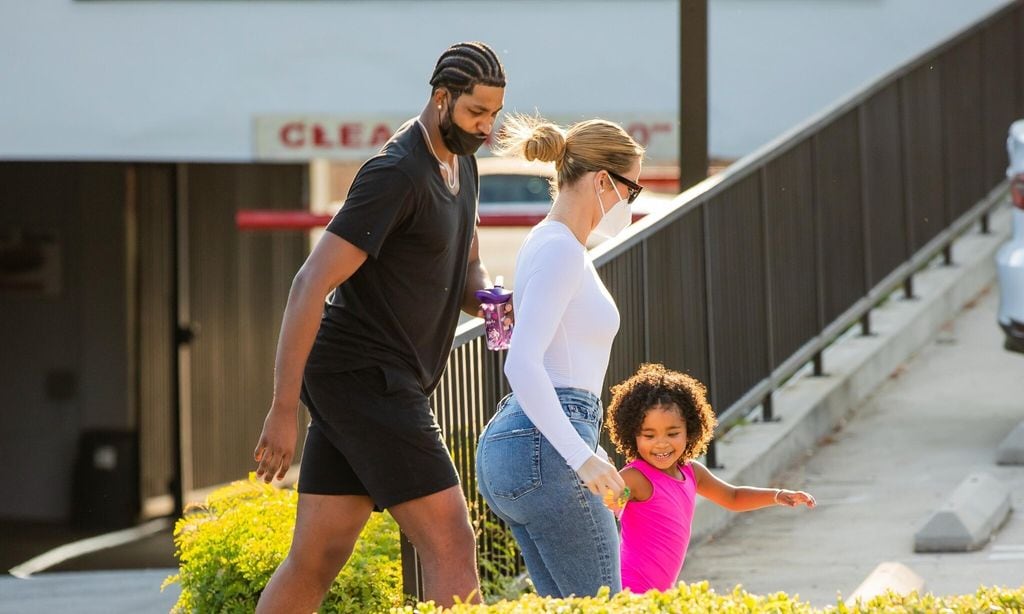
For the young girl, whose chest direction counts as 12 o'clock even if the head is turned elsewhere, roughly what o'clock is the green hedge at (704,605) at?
The green hedge is roughly at 1 o'clock from the young girl.

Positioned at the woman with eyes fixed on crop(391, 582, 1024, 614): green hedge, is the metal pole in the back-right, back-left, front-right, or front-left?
back-left

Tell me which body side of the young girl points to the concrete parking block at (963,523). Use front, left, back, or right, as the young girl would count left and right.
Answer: left

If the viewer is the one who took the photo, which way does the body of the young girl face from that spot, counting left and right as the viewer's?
facing the viewer and to the right of the viewer

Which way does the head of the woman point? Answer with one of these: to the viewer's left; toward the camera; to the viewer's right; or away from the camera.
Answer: to the viewer's right

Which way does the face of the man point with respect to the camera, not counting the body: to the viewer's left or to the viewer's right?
to the viewer's right
